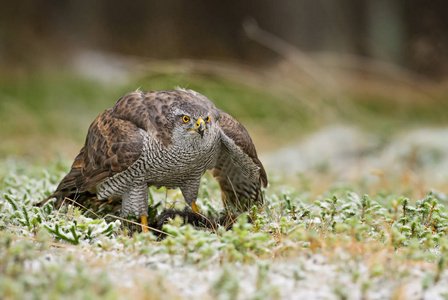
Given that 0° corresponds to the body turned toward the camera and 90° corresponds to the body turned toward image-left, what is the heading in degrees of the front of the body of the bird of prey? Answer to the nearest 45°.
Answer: approximately 315°
